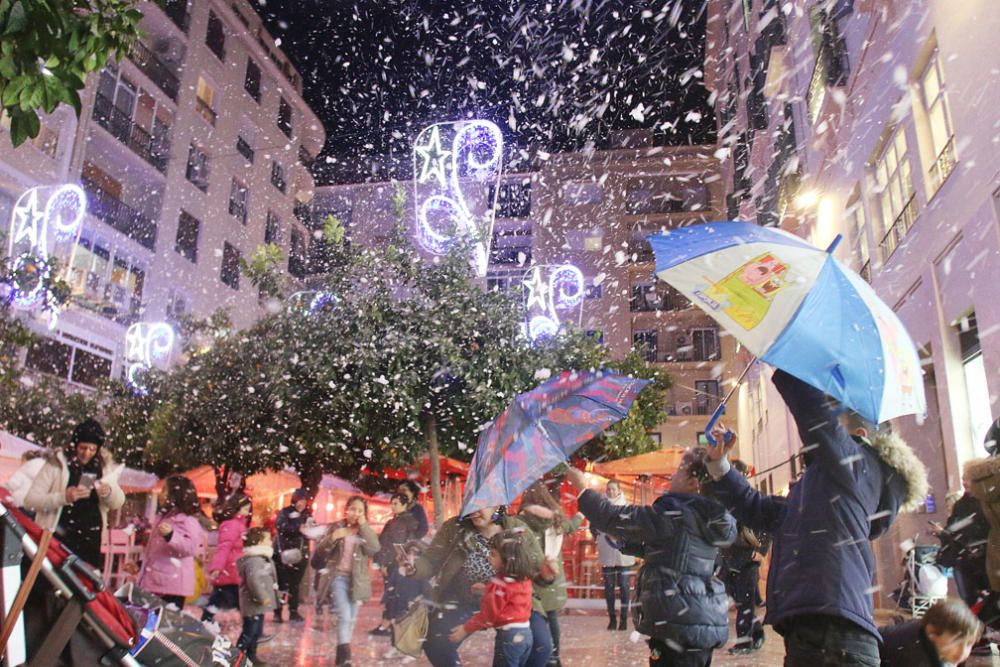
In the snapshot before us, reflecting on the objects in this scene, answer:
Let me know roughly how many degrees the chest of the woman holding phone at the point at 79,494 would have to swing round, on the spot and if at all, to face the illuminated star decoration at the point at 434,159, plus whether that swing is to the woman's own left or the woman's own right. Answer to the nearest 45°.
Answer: approximately 135° to the woman's own left

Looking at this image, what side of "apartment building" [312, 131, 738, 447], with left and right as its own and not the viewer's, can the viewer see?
front

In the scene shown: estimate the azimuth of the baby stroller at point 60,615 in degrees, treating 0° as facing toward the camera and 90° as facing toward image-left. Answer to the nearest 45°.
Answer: approximately 270°

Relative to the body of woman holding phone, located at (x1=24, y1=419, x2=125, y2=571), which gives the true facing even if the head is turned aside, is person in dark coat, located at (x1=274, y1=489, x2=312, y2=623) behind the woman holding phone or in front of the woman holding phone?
behind

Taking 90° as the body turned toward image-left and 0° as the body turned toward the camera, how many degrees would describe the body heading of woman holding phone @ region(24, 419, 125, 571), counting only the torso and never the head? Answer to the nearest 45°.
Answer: approximately 0°

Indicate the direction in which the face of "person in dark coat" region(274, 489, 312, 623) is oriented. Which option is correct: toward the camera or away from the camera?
toward the camera

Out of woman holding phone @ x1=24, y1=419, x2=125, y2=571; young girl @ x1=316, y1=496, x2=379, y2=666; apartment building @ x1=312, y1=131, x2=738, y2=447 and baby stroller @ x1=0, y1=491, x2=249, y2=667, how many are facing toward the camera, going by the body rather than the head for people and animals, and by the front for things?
3

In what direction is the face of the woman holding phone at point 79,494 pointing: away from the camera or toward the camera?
toward the camera

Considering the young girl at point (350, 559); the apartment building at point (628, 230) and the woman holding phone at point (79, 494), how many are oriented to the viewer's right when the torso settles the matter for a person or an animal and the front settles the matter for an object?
0

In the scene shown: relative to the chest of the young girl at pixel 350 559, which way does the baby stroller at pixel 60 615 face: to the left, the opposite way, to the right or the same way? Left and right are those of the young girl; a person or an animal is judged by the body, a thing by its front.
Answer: to the left
